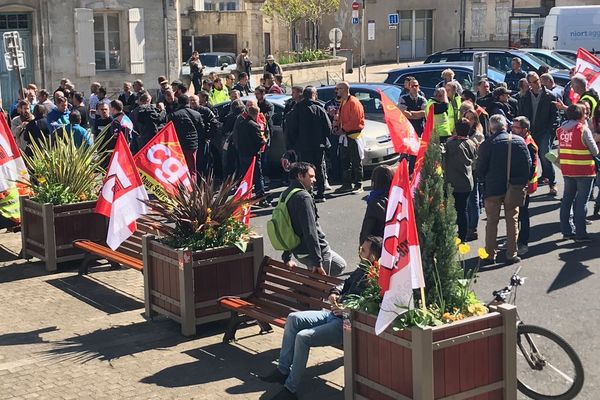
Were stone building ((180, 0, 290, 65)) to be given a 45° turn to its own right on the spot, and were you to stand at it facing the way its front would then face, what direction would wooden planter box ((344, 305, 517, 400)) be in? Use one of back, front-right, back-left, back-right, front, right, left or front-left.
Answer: front-left

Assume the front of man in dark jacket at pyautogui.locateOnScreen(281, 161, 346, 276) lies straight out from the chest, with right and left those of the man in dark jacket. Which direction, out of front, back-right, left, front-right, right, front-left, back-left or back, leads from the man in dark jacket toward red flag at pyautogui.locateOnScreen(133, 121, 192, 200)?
back-left

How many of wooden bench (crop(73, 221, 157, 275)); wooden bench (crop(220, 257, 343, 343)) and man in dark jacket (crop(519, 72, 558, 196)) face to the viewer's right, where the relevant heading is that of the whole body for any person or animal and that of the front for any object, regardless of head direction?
0

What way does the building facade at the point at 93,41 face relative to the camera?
toward the camera

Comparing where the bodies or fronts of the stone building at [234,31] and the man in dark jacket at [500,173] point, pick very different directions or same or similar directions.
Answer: very different directions

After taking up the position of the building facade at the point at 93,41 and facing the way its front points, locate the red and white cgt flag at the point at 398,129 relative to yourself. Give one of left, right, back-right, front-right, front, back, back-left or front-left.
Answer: front

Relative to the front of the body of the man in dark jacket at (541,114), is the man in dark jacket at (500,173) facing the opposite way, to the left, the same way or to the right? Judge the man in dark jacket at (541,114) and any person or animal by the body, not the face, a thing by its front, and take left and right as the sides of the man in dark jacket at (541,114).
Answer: the opposite way

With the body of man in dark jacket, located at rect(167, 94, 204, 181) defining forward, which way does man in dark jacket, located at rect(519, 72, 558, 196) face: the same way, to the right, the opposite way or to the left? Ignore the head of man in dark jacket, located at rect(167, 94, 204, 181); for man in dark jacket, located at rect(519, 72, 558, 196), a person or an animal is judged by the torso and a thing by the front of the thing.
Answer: the opposite way

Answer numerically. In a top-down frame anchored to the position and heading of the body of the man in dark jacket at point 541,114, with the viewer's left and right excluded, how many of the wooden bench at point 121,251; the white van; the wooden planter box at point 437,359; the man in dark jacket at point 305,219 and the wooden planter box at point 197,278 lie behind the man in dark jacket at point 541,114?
1

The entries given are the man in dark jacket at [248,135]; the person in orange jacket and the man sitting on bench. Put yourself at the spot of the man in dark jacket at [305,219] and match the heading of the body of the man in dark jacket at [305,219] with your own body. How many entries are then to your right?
1

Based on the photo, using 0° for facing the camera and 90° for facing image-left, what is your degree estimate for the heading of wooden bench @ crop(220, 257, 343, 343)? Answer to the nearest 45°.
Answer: approximately 45°

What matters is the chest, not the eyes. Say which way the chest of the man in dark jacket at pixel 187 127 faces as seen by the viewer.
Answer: away from the camera

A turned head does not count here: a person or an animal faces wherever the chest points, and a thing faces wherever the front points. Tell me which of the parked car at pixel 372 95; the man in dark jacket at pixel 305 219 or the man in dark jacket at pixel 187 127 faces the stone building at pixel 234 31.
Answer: the man in dark jacket at pixel 187 127

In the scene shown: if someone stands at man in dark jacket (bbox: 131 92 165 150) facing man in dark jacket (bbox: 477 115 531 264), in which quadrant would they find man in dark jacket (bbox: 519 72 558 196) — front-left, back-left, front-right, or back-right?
front-left

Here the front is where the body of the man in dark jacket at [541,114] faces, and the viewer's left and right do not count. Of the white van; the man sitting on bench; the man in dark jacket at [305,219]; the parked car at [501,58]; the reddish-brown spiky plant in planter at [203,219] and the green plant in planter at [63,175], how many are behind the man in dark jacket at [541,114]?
2
